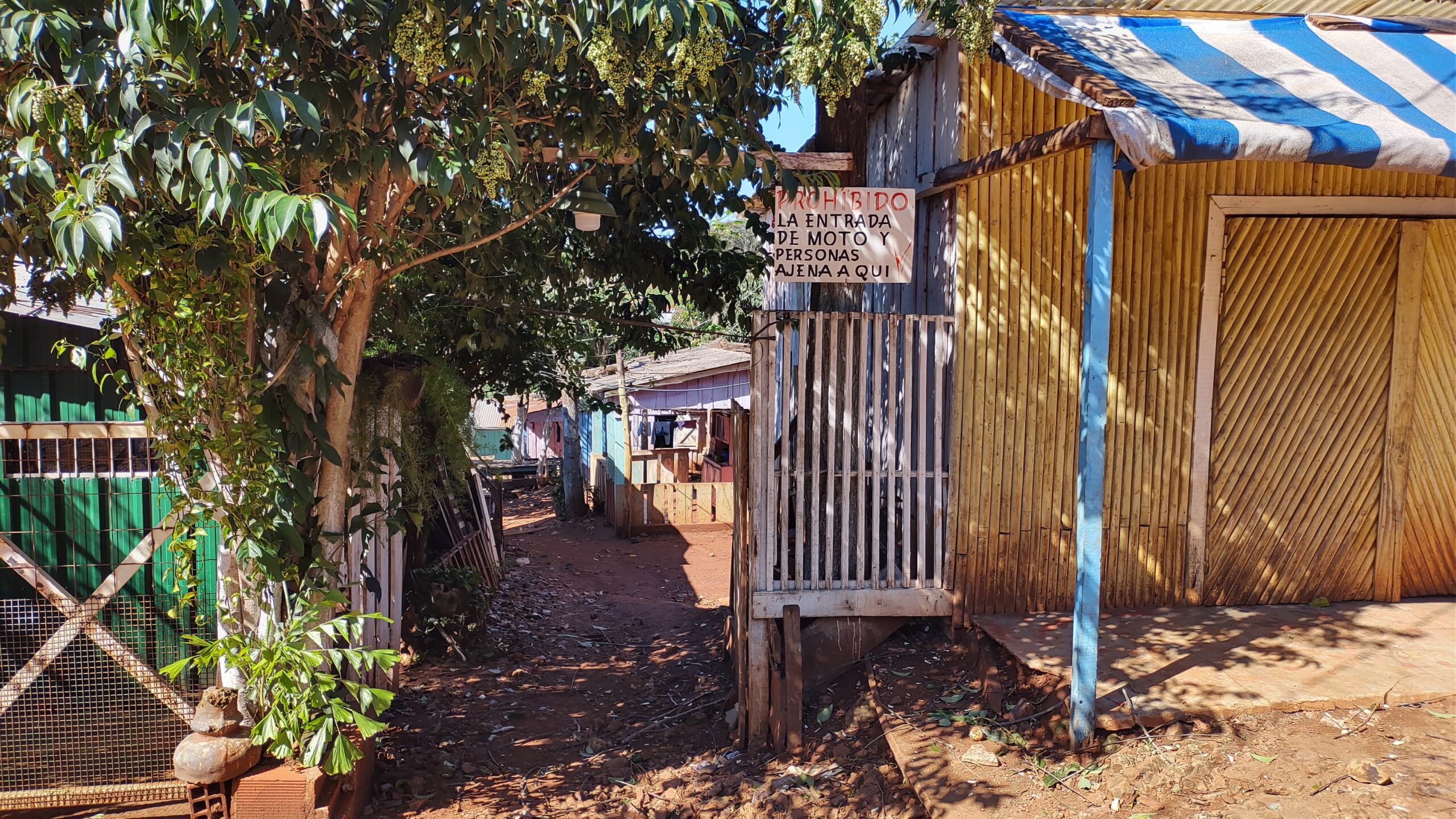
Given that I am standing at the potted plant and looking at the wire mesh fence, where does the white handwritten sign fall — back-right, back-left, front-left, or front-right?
back-right

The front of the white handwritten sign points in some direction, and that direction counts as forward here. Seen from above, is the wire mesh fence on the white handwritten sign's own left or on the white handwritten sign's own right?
on the white handwritten sign's own right

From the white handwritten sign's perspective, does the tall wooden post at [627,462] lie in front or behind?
behind

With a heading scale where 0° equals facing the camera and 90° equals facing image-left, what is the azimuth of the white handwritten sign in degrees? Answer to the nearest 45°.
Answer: approximately 0°

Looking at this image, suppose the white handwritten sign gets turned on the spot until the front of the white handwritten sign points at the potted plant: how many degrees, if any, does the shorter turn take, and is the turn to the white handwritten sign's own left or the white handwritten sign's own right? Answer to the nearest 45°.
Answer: approximately 45° to the white handwritten sign's own right

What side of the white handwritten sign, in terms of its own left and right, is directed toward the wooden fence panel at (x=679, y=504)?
back

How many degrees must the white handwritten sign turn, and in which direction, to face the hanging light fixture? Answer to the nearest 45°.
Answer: approximately 45° to its right
